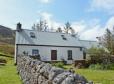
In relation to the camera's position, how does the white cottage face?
facing the viewer

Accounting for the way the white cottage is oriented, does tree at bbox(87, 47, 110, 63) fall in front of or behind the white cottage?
in front
